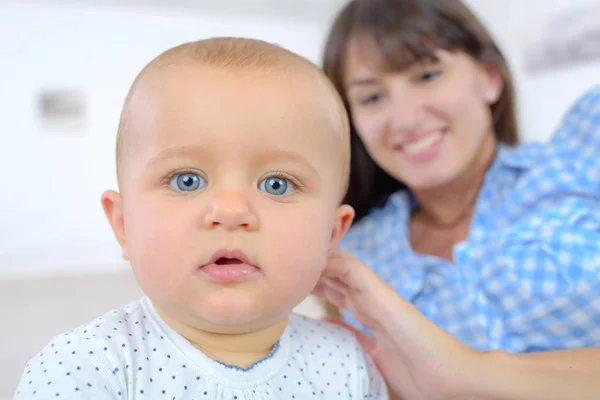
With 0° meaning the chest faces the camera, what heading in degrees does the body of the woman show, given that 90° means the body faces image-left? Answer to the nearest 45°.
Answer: approximately 45°

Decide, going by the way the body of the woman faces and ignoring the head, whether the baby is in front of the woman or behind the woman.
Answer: in front

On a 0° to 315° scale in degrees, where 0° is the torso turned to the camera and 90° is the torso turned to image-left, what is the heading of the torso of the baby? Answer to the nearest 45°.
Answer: approximately 0°

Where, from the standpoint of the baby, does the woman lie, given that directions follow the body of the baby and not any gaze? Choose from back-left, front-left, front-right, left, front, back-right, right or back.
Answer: back-left
